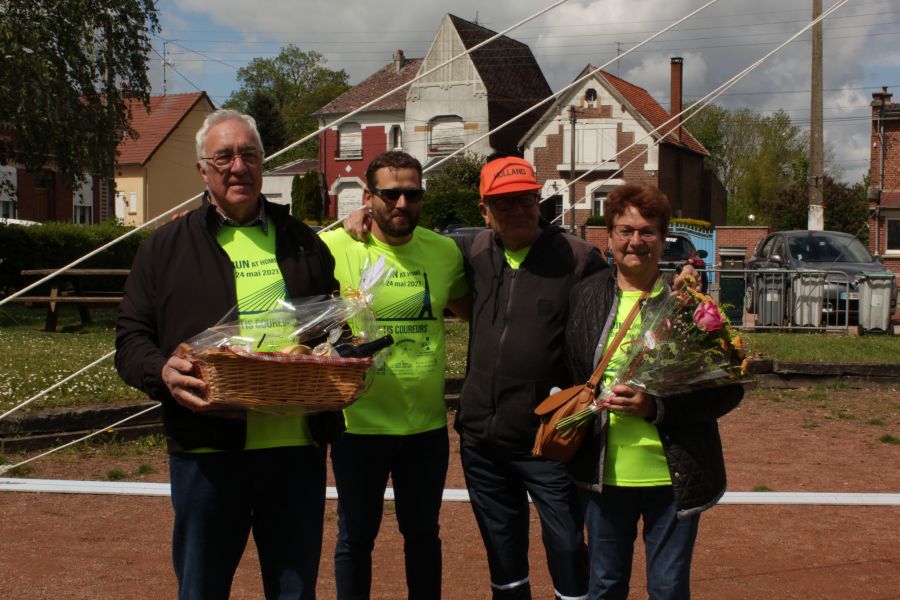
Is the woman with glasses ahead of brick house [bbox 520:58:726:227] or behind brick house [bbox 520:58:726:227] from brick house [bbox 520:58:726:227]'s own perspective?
ahead

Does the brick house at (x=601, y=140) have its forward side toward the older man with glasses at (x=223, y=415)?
yes

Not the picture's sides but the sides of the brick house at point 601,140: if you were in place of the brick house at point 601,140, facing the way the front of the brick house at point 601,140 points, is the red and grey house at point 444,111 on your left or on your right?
on your right

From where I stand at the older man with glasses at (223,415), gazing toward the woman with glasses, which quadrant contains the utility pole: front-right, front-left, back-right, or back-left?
front-left

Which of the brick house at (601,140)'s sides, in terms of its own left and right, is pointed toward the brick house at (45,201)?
right

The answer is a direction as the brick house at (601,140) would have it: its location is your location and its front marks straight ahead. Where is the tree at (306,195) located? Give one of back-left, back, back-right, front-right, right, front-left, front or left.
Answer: right

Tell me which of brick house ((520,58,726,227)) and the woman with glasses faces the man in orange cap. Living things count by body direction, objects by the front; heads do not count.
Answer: the brick house

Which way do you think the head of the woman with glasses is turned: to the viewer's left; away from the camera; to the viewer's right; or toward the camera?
toward the camera

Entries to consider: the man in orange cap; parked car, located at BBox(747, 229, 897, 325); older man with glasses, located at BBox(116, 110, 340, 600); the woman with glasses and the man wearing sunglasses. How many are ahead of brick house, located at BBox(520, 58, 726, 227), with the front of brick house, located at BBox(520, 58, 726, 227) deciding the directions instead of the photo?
5

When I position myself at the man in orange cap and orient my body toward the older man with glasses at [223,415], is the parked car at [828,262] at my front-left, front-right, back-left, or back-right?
back-right

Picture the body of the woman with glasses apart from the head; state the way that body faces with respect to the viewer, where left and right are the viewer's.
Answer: facing the viewer

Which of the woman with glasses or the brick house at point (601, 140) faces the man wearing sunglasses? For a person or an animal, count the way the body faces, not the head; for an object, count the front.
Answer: the brick house

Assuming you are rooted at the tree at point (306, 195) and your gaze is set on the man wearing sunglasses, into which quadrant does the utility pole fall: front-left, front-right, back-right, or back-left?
front-left

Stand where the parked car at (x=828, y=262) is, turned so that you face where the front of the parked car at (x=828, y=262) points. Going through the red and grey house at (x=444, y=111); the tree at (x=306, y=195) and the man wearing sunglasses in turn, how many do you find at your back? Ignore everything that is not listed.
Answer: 2

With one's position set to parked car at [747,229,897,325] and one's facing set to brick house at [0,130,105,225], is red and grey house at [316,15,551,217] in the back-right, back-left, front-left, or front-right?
front-right

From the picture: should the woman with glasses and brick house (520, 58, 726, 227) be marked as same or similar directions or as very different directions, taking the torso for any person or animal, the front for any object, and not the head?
same or similar directions

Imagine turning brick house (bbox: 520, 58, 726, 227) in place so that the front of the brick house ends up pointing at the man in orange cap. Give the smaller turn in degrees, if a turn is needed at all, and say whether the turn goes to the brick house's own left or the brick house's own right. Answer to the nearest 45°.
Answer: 0° — it already faces them

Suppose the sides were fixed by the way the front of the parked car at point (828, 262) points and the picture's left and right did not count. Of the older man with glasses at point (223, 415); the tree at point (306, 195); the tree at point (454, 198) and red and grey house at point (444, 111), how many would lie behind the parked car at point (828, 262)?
3

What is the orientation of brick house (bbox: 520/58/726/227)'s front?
toward the camera

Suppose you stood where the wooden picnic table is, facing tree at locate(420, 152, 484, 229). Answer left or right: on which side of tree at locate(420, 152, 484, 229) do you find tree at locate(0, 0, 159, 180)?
left
